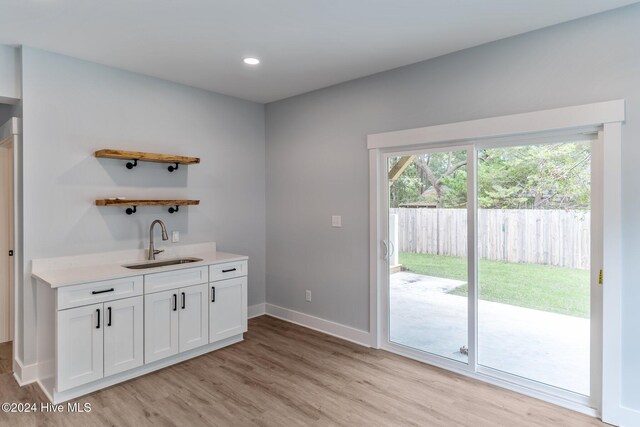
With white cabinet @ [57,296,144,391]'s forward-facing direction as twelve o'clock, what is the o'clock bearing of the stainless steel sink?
The stainless steel sink is roughly at 9 o'clock from the white cabinet.

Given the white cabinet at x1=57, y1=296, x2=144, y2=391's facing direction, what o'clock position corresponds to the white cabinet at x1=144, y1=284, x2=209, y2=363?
the white cabinet at x1=144, y1=284, x2=209, y2=363 is roughly at 10 o'clock from the white cabinet at x1=57, y1=296, x2=144, y2=391.

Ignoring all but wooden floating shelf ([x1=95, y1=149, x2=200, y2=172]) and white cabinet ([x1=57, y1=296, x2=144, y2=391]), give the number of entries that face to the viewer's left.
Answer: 0

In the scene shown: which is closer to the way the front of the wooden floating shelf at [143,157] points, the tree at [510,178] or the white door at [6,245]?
the tree

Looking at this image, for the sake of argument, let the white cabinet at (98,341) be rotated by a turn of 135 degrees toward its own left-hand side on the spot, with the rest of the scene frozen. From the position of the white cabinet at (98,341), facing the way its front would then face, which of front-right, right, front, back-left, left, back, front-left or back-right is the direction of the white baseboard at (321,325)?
right

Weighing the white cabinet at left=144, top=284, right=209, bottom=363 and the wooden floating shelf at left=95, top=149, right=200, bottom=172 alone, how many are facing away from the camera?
0
